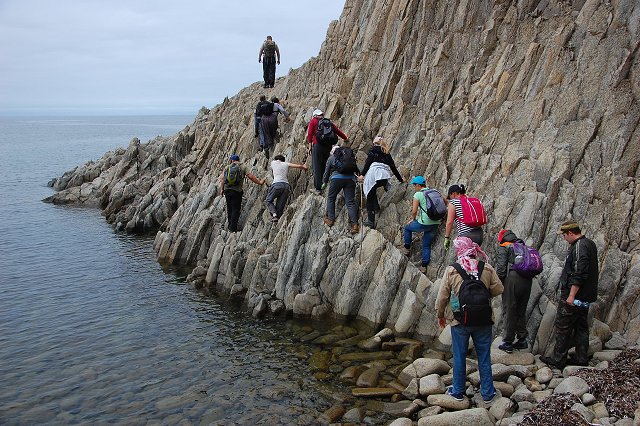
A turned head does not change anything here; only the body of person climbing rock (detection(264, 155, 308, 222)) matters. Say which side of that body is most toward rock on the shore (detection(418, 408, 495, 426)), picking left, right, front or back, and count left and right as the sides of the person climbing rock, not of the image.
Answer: back

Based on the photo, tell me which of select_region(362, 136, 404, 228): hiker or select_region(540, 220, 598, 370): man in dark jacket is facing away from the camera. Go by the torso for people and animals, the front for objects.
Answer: the hiker

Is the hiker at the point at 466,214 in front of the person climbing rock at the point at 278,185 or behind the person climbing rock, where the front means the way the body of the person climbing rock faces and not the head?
behind

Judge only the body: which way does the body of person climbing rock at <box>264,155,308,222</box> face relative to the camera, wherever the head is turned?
away from the camera

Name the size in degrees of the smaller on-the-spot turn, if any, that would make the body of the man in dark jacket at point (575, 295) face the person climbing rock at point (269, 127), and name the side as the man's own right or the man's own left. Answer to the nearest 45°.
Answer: approximately 45° to the man's own right

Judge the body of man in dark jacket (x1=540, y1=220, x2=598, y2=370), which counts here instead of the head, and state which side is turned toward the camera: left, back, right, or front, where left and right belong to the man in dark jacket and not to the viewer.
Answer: left

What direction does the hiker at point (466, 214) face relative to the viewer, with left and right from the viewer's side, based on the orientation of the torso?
facing away from the viewer and to the left of the viewer

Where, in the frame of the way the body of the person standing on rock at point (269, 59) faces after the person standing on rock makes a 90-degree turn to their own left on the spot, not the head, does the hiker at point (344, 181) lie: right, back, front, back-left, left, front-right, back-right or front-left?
left

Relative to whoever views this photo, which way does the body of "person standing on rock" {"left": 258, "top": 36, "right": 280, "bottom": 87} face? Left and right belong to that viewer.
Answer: facing away from the viewer

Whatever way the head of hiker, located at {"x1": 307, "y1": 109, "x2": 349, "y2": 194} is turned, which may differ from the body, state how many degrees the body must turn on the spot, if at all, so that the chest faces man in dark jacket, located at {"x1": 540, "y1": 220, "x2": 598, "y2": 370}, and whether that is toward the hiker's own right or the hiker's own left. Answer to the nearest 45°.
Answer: approximately 180°

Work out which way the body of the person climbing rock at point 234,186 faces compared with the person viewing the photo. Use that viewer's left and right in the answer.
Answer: facing away from the viewer

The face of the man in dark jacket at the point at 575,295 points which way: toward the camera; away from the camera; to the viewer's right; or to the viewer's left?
to the viewer's left
